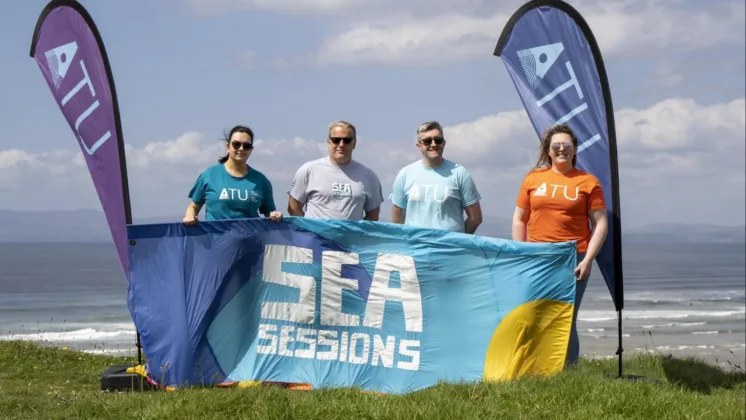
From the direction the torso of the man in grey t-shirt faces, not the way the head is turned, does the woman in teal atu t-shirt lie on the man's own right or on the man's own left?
on the man's own right

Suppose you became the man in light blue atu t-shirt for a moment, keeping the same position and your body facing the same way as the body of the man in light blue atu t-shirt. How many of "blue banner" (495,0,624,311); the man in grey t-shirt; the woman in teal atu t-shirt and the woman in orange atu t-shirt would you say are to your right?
2

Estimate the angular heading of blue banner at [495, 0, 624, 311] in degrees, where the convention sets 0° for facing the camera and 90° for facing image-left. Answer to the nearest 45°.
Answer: approximately 0°

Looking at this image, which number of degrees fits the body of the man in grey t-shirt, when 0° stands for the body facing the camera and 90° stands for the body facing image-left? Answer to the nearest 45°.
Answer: approximately 0°
